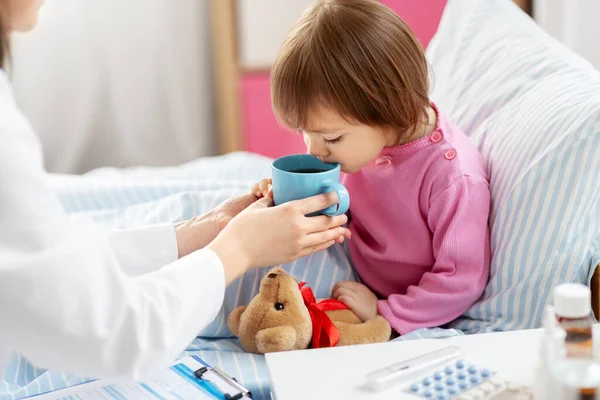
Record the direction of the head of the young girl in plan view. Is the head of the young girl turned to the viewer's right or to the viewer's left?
to the viewer's left

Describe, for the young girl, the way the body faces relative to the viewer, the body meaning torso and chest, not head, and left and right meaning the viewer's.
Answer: facing the viewer and to the left of the viewer
